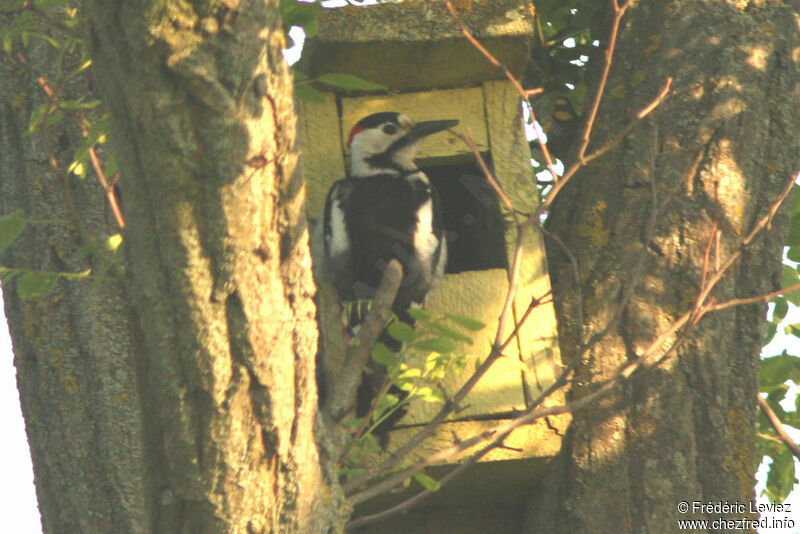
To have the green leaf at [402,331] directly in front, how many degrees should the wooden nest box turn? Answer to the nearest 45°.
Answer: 0° — it already faces it

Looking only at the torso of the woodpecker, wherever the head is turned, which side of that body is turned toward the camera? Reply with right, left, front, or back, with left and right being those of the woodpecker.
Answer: back

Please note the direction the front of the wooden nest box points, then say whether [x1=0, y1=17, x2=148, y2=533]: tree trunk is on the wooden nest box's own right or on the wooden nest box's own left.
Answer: on the wooden nest box's own right

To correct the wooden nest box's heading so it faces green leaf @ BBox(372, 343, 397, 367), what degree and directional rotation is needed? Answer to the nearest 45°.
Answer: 0° — it already faces it

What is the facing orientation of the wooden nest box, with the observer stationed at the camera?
facing the viewer

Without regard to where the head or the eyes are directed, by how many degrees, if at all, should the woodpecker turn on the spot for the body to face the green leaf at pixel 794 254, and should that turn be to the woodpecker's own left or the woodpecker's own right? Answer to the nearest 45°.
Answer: approximately 90° to the woodpecker's own right

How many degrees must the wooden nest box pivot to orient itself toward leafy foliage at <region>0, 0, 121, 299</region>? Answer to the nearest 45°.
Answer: approximately 45° to its right

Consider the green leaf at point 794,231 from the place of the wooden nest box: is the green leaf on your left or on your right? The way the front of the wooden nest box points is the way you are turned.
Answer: on your left

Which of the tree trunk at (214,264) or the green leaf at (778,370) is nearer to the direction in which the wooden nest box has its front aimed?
the tree trunk
